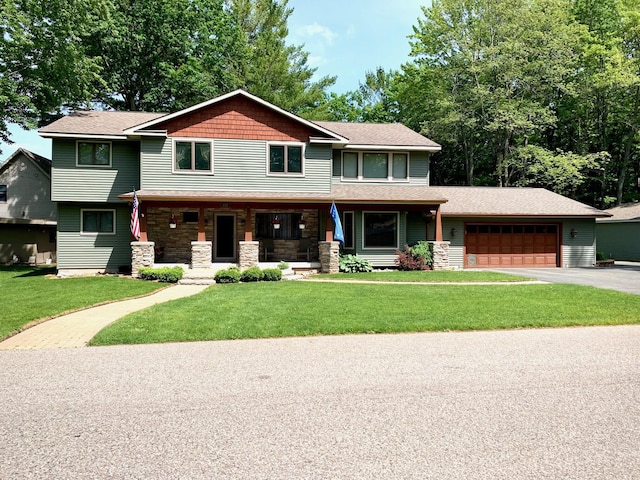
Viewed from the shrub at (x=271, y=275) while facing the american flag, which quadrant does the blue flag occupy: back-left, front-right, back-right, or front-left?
back-right

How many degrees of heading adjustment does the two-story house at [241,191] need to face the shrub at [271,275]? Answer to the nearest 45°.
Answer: approximately 45° to its left

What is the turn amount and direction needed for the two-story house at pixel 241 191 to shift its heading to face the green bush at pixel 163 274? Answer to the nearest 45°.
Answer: approximately 45° to its right

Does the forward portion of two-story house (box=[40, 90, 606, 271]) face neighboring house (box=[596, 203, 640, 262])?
no

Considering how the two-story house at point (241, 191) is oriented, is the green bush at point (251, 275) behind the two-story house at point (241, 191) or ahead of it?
ahead

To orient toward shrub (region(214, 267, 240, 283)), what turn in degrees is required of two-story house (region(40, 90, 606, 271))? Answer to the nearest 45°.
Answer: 0° — it already faces it

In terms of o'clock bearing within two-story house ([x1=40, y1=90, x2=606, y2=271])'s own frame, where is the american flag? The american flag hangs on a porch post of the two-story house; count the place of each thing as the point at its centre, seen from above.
The american flag is roughly at 2 o'clock from the two-story house.

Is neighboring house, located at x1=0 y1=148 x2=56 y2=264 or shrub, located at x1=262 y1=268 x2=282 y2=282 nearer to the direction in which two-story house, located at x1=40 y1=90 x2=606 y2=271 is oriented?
the shrub

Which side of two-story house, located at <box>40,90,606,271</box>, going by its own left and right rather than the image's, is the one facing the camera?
front
